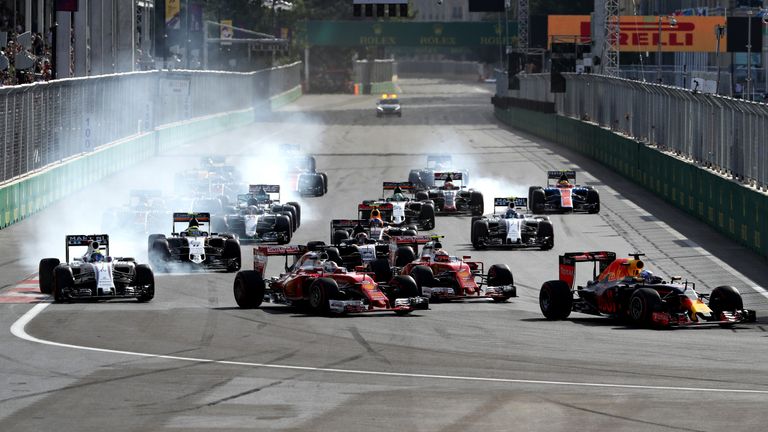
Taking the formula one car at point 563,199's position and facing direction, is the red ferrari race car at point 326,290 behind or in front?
in front

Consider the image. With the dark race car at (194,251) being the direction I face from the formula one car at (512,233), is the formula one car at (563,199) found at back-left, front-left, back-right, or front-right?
back-right

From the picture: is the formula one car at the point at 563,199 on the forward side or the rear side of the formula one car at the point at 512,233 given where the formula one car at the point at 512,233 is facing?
on the rear side

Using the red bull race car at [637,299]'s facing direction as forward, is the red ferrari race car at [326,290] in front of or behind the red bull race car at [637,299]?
behind

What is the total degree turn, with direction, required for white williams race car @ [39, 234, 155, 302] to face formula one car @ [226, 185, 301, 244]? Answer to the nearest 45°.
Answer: approximately 180°

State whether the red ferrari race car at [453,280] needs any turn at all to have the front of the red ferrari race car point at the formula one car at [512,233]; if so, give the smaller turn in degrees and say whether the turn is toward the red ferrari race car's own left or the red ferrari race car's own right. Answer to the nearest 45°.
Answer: approximately 135° to the red ferrari race car's own left

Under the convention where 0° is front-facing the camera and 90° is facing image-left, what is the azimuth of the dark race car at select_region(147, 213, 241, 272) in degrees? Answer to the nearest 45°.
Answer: approximately 0°

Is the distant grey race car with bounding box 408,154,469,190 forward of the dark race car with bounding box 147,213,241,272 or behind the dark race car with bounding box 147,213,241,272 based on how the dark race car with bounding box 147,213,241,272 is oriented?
behind

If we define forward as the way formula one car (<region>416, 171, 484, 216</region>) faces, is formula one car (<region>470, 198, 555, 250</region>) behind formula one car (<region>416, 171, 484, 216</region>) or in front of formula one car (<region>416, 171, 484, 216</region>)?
in front

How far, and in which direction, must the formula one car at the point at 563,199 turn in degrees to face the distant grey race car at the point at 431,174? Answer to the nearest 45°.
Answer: approximately 135° to its right

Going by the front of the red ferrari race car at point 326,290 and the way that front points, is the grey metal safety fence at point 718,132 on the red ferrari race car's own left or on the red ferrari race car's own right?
on the red ferrari race car's own left

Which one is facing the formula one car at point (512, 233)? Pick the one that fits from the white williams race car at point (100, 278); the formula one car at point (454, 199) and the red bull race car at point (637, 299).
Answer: the formula one car at point (454, 199)

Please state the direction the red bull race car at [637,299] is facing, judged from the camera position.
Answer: facing the viewer and to the right of the viewer

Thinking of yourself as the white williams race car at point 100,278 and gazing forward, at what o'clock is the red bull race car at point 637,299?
The red bull race car is roughly at 10 o'clock from the white williams race car.

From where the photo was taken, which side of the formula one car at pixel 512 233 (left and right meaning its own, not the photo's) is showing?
front

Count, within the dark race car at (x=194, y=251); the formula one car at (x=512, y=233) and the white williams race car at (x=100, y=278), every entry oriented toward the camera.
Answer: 3

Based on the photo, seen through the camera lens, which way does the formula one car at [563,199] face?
facing the viewer

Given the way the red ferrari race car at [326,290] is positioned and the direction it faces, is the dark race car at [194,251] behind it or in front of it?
behind
